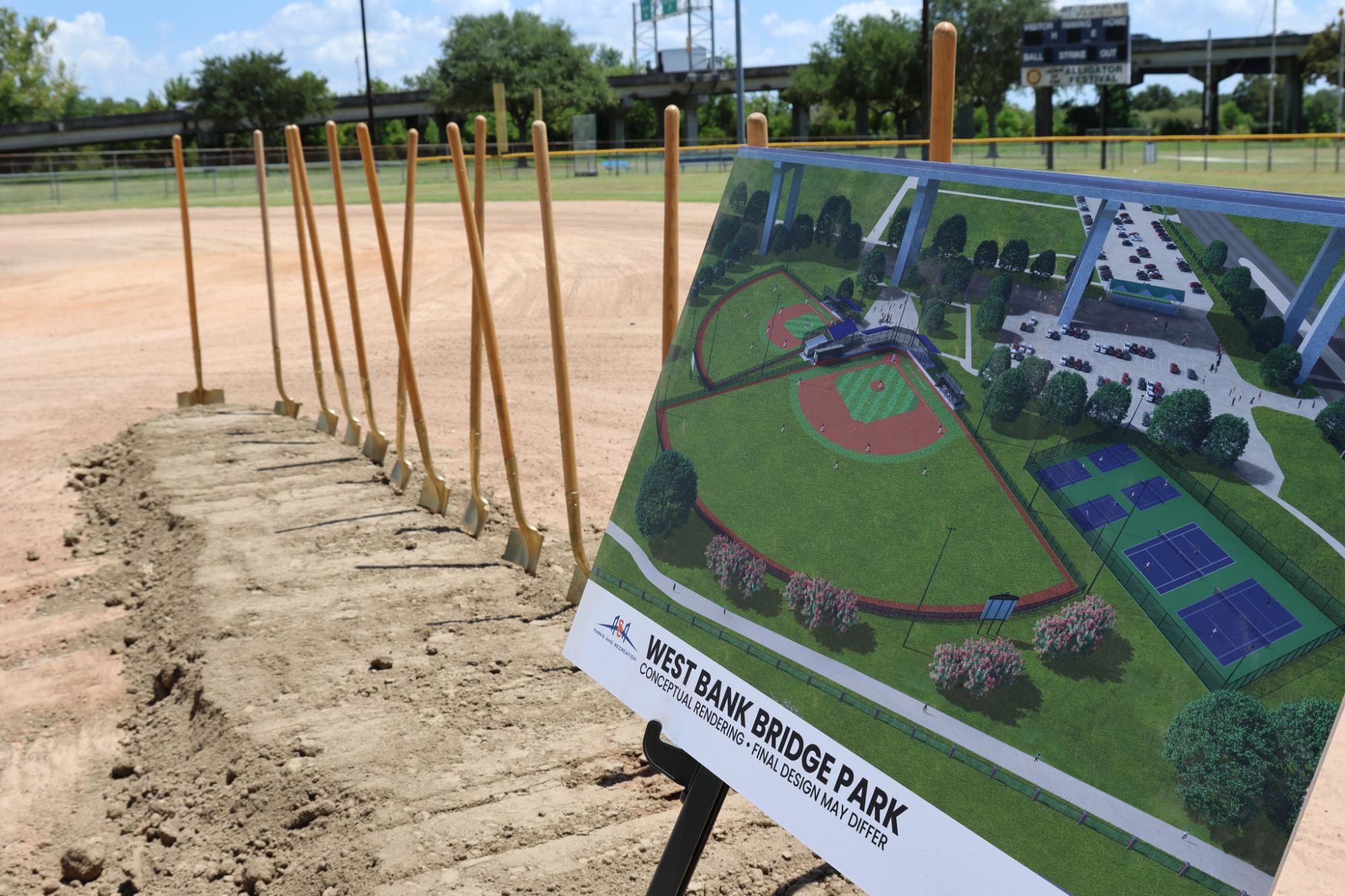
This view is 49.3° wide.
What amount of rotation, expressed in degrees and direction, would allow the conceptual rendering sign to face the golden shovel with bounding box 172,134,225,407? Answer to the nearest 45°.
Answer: approximately 90° to its right

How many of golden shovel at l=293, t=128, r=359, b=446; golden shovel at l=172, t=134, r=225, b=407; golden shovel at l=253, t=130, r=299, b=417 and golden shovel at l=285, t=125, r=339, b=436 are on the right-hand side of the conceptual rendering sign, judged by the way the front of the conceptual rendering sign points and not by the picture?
4

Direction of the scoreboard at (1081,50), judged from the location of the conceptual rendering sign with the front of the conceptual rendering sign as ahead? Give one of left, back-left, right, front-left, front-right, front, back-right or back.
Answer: back-right

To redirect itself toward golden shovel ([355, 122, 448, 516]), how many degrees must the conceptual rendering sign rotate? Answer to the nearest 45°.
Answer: approximately 90° to its right

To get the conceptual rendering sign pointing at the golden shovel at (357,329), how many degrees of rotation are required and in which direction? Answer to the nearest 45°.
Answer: approximately 90° to its right

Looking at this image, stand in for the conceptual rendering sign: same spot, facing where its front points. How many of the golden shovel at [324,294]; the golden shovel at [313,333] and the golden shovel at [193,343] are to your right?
3

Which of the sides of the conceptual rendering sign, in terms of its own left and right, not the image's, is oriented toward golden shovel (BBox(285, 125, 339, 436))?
right

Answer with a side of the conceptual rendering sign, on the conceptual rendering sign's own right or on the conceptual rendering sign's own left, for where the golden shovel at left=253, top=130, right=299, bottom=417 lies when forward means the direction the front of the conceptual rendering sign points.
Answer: on the conceptual rendering sign's own right

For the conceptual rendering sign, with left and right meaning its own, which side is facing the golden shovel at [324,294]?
right

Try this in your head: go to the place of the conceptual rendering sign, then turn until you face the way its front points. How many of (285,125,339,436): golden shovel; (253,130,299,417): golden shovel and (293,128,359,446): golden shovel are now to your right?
3

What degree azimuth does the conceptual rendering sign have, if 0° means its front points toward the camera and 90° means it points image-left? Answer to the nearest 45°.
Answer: approximately 45°
